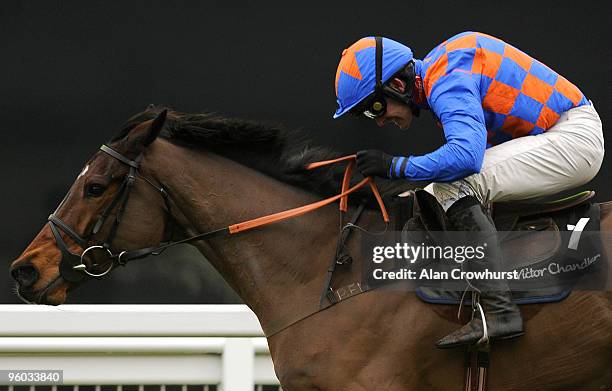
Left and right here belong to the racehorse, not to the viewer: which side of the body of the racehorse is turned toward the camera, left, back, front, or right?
left

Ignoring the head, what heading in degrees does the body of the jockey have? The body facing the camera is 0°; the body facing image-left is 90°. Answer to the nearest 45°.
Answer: approximately 90°
